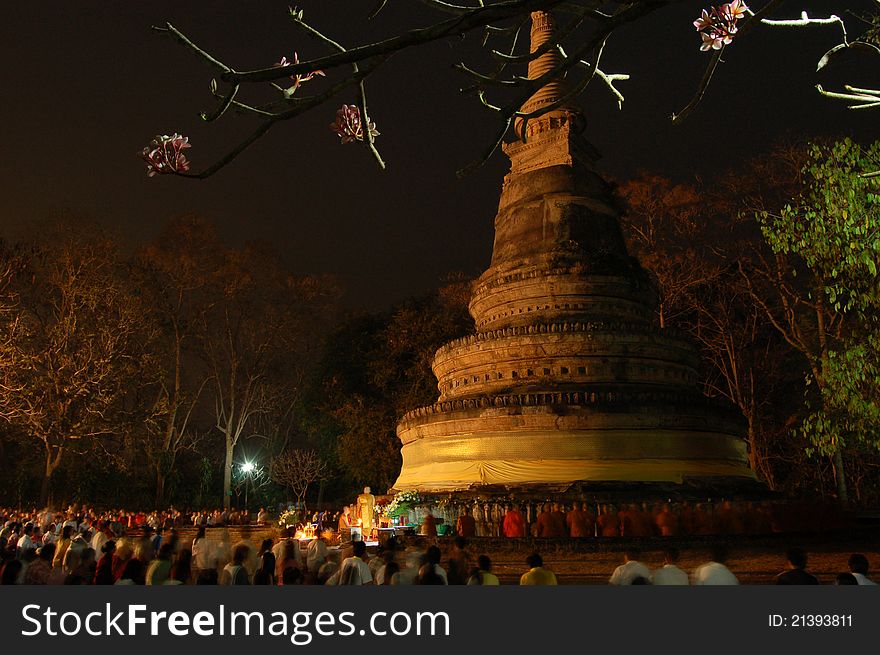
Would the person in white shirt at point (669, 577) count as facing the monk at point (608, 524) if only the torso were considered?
yes

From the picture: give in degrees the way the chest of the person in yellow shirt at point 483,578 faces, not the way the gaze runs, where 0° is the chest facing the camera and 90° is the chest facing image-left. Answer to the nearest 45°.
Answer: approximately 180°

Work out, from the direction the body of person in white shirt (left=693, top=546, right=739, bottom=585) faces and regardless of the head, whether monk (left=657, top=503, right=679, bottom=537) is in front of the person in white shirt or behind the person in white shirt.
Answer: in front

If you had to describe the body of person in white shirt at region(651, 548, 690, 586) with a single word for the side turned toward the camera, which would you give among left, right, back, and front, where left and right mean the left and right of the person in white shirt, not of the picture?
back

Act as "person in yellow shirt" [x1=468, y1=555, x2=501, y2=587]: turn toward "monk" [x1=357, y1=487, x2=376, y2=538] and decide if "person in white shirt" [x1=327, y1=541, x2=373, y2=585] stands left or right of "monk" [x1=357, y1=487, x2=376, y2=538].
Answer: left

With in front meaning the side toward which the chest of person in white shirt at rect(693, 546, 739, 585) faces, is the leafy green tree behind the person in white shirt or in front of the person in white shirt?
in front

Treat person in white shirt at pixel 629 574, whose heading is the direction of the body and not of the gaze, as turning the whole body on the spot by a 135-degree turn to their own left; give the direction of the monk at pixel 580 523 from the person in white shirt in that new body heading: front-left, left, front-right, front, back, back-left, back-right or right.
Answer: back-right

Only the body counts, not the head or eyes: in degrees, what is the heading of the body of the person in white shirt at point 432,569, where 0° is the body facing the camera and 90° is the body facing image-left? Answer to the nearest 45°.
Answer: approximately 180°

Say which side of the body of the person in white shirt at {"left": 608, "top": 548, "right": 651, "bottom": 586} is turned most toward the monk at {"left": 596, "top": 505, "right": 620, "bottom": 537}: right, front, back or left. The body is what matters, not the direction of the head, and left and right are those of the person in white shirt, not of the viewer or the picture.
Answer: front

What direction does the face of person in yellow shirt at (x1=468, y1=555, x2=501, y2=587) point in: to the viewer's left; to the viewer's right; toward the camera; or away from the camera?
away from the camera
